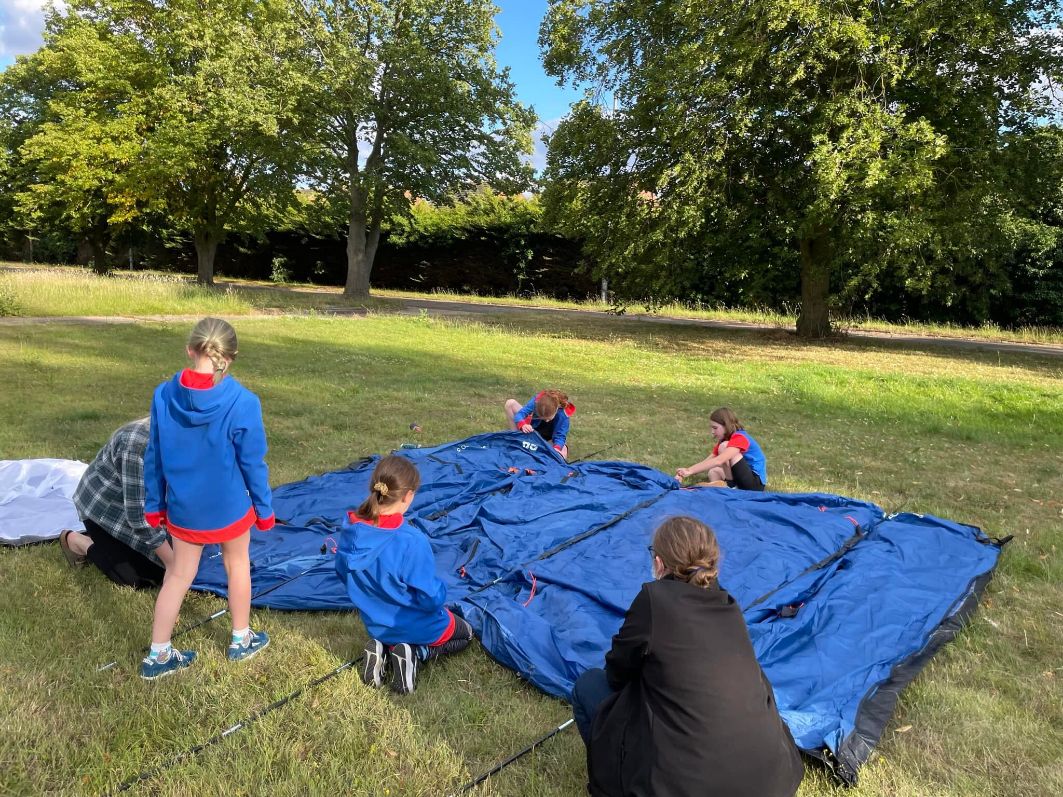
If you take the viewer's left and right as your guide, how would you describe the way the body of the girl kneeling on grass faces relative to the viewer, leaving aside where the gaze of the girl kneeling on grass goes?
facing away from the viewer and to the right of the viewer

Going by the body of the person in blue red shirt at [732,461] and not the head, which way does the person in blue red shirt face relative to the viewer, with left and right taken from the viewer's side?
facing to the left of the viewer

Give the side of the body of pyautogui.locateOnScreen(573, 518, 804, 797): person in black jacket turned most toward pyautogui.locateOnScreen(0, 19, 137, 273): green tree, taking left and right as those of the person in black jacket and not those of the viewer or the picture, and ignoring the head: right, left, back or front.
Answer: front

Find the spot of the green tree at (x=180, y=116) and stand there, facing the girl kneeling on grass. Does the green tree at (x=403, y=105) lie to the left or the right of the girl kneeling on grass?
left

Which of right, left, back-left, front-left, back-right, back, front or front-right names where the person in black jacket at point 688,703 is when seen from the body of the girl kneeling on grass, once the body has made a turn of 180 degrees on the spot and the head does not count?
left

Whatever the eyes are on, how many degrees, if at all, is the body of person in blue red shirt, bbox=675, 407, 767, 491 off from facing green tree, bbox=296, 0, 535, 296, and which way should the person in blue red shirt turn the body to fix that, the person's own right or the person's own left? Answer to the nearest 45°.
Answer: approximately 45° to the person's own right

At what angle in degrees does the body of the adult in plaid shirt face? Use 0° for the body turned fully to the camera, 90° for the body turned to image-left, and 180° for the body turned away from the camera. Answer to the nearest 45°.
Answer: approximately 270°

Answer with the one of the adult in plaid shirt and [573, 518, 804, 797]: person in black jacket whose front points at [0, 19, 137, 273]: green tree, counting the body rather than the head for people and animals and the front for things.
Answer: the person in black jacket

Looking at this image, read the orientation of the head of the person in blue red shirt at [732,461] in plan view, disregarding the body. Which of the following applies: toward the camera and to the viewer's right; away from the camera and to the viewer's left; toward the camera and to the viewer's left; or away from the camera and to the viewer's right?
toward the camera and to the viewer's left

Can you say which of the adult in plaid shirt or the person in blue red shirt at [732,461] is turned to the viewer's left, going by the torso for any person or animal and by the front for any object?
the person in blue red shirt

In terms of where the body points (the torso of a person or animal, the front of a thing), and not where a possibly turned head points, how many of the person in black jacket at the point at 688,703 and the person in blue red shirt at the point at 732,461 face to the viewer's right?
0

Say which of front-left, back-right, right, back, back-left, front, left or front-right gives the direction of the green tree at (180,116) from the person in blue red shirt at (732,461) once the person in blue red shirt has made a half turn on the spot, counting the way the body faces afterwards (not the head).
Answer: back-left

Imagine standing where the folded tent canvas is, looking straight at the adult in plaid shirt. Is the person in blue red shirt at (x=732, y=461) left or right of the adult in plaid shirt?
left

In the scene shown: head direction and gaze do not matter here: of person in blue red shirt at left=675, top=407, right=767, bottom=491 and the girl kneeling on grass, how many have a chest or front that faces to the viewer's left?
1

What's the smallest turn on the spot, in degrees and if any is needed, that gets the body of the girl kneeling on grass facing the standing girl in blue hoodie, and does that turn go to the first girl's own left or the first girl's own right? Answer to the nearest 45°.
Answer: approximately 135° to the first girl's own left
